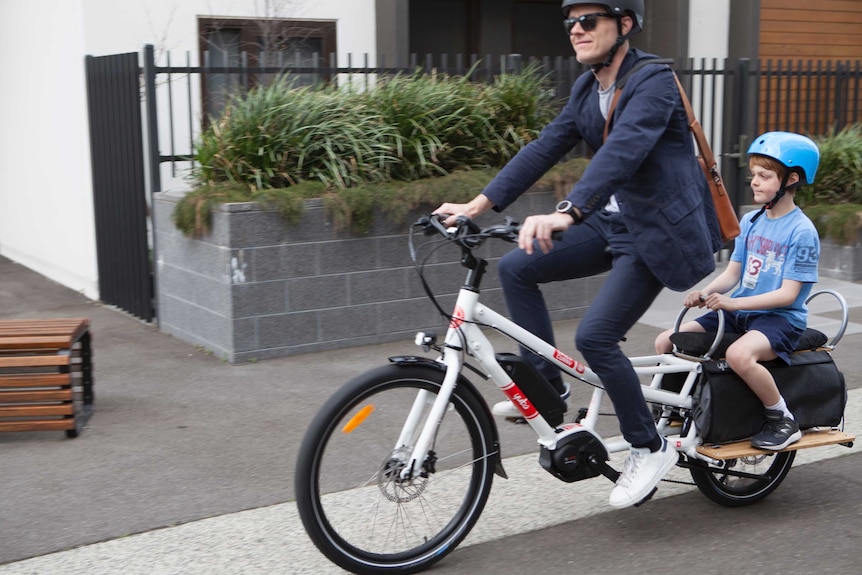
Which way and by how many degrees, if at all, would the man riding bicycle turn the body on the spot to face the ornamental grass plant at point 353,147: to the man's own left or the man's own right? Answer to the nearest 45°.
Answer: approximately 90° to the man's own right

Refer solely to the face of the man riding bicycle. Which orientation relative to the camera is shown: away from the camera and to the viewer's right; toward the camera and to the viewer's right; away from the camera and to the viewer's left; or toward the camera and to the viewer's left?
toward the camera and to the viewer's left

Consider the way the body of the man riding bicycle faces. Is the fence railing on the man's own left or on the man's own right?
on the man's own right

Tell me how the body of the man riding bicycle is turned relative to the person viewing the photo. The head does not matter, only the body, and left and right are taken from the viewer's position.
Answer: facing the viewer and to the left of the viewer

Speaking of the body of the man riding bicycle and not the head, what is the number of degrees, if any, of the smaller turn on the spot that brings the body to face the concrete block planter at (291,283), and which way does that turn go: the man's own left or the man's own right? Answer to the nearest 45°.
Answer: approximately 90° to the man's own right

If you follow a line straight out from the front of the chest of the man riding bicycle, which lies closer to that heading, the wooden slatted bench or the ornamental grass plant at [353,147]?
the wooden slatted bench
